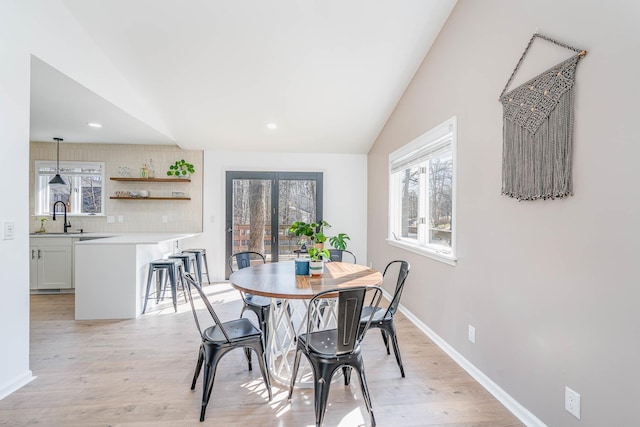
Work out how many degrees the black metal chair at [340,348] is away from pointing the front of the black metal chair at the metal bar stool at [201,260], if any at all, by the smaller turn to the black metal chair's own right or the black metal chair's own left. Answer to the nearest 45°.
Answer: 0° — it already faces it

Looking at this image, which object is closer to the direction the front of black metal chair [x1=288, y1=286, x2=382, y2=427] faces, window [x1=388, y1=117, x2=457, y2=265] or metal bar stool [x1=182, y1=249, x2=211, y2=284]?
the metal bar stool

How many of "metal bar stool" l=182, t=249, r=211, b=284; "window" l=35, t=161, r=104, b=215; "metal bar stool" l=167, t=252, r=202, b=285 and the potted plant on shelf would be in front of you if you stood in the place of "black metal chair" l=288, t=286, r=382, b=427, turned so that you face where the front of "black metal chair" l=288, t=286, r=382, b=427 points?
4

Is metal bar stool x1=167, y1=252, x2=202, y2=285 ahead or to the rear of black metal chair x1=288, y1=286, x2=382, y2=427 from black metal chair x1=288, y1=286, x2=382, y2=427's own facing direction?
ahead

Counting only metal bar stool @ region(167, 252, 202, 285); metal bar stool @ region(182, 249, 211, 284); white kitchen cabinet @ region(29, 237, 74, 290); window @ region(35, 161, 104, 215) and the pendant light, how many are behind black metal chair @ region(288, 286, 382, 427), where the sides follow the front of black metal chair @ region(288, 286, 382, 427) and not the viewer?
0

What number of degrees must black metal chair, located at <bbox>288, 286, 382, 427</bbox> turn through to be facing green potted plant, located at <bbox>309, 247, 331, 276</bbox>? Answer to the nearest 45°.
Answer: approximately 45° to its right

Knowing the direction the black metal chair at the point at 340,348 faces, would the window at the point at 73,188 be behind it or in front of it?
in front

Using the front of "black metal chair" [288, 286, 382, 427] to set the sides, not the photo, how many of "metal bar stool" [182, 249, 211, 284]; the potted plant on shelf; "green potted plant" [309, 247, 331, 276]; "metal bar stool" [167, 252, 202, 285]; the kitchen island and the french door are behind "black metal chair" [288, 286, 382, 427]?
0

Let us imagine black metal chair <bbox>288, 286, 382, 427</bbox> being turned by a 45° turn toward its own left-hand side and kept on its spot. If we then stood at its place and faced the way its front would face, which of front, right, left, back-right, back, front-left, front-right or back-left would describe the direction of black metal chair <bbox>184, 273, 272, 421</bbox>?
front

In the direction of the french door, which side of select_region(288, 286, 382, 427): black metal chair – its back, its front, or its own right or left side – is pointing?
front

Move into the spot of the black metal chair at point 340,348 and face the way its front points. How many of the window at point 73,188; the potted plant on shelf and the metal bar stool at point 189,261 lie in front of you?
3

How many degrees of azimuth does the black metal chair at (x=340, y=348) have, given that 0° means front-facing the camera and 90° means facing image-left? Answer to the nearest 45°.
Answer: approximately 135°

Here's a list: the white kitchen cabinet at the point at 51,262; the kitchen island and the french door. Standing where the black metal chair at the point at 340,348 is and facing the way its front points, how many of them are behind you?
0

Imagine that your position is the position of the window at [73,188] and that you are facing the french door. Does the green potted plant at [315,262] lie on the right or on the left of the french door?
right

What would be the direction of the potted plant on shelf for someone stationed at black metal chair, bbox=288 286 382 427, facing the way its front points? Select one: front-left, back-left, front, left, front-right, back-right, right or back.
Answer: front

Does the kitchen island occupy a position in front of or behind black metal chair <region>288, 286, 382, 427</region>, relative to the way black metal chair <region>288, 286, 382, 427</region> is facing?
in front
